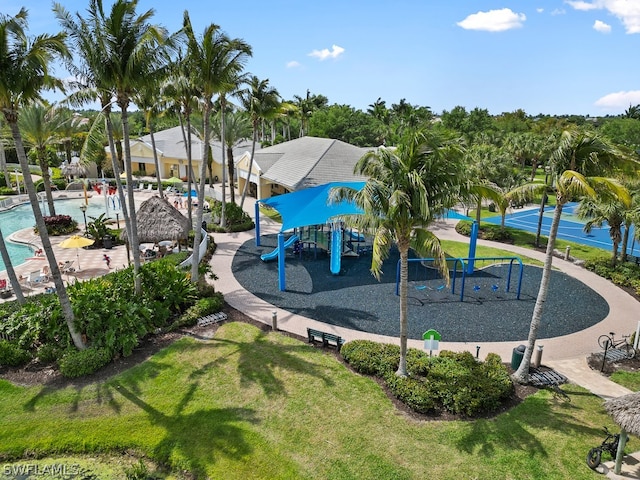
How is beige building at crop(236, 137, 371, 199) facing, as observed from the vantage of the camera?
facing the viewer and to the left of the viewer

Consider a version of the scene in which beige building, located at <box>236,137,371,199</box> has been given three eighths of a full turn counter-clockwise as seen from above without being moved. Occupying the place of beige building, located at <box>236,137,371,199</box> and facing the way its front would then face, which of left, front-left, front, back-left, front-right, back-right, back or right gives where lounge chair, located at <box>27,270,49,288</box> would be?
back-right

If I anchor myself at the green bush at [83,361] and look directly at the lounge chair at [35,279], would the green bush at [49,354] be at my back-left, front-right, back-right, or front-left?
front-left

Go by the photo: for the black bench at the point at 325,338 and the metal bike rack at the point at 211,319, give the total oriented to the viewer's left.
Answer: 0
